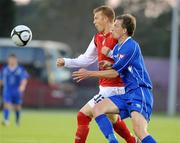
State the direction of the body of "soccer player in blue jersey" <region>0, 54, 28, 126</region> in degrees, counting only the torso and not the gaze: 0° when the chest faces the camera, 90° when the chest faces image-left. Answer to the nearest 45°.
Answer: approximately 0°

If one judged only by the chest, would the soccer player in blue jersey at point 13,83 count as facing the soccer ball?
yes

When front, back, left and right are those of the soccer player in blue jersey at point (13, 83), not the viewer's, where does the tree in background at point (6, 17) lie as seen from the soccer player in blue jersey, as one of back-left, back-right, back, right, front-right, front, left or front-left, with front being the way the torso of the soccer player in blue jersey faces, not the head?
back

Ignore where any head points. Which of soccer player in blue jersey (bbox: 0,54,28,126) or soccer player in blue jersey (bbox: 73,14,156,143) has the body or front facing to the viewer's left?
soccer player in blue jersey (bbox: 73,14,156,143)

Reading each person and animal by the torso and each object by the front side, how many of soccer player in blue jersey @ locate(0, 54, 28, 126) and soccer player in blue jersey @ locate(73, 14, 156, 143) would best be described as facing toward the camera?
1

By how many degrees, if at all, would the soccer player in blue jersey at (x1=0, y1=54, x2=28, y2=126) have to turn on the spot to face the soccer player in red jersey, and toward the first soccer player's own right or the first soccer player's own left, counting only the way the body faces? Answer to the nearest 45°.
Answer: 0° — they already face them

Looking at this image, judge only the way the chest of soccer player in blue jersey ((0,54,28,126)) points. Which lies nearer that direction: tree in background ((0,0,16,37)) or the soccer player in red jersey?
the soccer player in red jersey

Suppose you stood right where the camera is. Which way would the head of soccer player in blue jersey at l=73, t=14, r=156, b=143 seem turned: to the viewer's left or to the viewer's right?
to the viewer's left

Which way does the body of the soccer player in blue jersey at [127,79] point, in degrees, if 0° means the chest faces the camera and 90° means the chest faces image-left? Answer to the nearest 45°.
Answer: approximately 90°

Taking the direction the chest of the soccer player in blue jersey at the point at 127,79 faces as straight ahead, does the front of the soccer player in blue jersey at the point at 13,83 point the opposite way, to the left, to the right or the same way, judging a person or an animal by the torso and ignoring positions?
to the left

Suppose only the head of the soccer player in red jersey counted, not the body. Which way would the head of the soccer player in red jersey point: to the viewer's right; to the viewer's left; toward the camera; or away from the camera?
to the viewer's left
